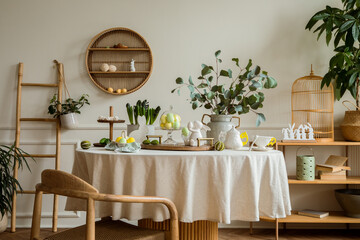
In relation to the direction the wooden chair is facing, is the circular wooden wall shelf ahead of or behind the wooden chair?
ahead

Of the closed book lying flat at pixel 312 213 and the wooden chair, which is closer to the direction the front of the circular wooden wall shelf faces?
the wooden chair

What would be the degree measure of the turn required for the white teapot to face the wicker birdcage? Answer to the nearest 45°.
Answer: approximately 135° to its right

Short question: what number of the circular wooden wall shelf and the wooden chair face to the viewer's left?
0

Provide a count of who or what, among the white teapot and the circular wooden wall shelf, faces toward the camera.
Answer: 1

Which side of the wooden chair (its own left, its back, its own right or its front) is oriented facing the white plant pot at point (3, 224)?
left

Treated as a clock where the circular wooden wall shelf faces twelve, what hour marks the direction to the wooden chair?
The wooden chair is roughly at 12 o'clock from the circular wooden wall shelf.

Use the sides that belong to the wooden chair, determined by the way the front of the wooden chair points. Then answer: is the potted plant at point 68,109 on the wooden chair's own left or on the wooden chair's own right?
on the wooden chair's own left

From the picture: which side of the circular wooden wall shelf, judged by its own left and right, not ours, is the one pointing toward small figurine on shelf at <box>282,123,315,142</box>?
left

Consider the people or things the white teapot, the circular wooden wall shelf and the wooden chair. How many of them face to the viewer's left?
1

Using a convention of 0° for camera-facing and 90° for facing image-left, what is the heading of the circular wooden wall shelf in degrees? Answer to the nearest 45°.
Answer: approximately 0°

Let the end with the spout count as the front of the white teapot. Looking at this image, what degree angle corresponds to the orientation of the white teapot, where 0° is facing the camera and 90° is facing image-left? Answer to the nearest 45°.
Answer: approximately 90°

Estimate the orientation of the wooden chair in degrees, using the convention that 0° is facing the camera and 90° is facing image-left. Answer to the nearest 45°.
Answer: approximately 225°

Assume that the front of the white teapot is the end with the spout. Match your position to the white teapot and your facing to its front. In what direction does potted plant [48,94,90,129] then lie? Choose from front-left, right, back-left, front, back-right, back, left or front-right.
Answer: front-right

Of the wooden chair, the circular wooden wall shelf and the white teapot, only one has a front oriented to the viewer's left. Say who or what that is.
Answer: the white teapot
